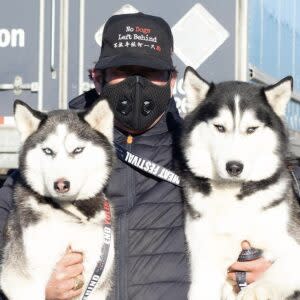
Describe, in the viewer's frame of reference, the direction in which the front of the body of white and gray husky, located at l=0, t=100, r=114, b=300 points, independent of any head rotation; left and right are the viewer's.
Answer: facing the viewer

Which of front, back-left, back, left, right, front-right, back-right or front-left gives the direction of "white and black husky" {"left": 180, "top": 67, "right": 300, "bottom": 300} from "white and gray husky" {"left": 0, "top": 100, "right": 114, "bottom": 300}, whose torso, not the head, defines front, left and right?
left

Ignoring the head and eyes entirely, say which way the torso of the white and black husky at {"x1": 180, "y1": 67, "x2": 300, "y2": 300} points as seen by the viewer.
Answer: toward the camera

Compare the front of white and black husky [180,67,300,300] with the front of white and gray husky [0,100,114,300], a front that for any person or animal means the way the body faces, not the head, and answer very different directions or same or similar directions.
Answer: same or similar directions

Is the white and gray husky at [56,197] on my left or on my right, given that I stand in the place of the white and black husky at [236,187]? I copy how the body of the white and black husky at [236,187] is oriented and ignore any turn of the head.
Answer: on my right

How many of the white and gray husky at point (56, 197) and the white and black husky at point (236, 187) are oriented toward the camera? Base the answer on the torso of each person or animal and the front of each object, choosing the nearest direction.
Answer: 2
